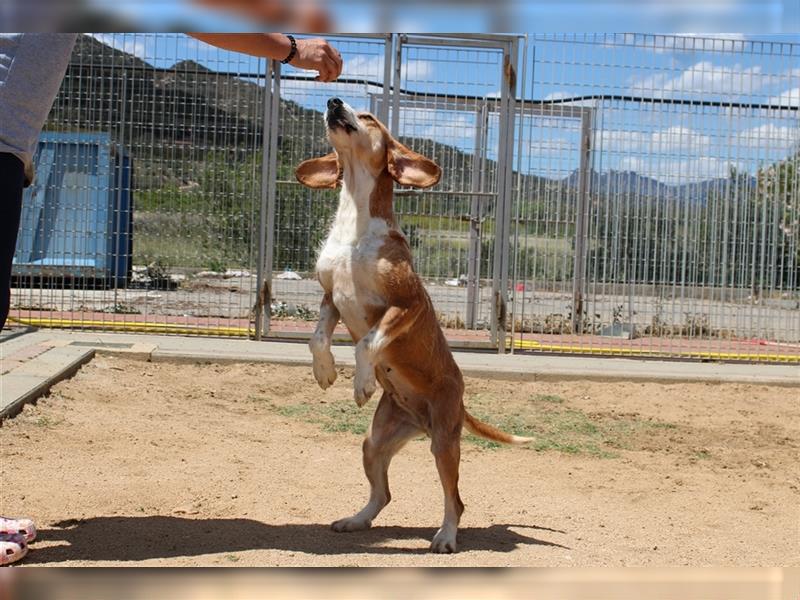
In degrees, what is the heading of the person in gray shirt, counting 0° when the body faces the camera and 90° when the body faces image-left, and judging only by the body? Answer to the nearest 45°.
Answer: approximately 270°

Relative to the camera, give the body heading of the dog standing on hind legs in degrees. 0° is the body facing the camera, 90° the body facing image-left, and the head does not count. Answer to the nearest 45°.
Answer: approximately 45°

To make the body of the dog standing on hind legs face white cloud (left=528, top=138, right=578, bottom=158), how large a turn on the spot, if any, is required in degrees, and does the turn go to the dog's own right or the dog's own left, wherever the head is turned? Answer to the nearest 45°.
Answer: approximately 135° to the dog's own right

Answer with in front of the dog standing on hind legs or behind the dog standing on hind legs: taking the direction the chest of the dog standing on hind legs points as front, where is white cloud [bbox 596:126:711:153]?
behind

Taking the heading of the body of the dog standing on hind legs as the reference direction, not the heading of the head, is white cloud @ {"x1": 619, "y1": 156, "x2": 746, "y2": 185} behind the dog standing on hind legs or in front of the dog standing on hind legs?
behind

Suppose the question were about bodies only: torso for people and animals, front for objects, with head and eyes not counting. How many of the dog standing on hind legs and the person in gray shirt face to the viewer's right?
1

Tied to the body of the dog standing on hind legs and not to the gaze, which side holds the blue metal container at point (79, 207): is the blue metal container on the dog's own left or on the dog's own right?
on the dog's own right

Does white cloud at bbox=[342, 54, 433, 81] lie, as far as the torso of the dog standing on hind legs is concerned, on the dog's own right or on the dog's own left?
on the dog's own right
